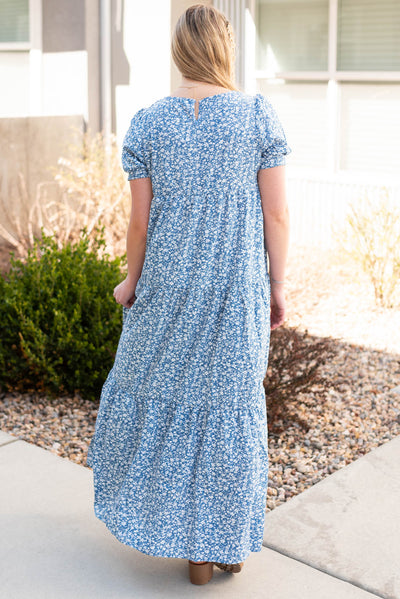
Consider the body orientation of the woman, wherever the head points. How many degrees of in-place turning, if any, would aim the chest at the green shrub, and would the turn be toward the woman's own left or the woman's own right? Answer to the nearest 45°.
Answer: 0° — they already face it

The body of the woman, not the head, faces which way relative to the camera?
away from the camera
